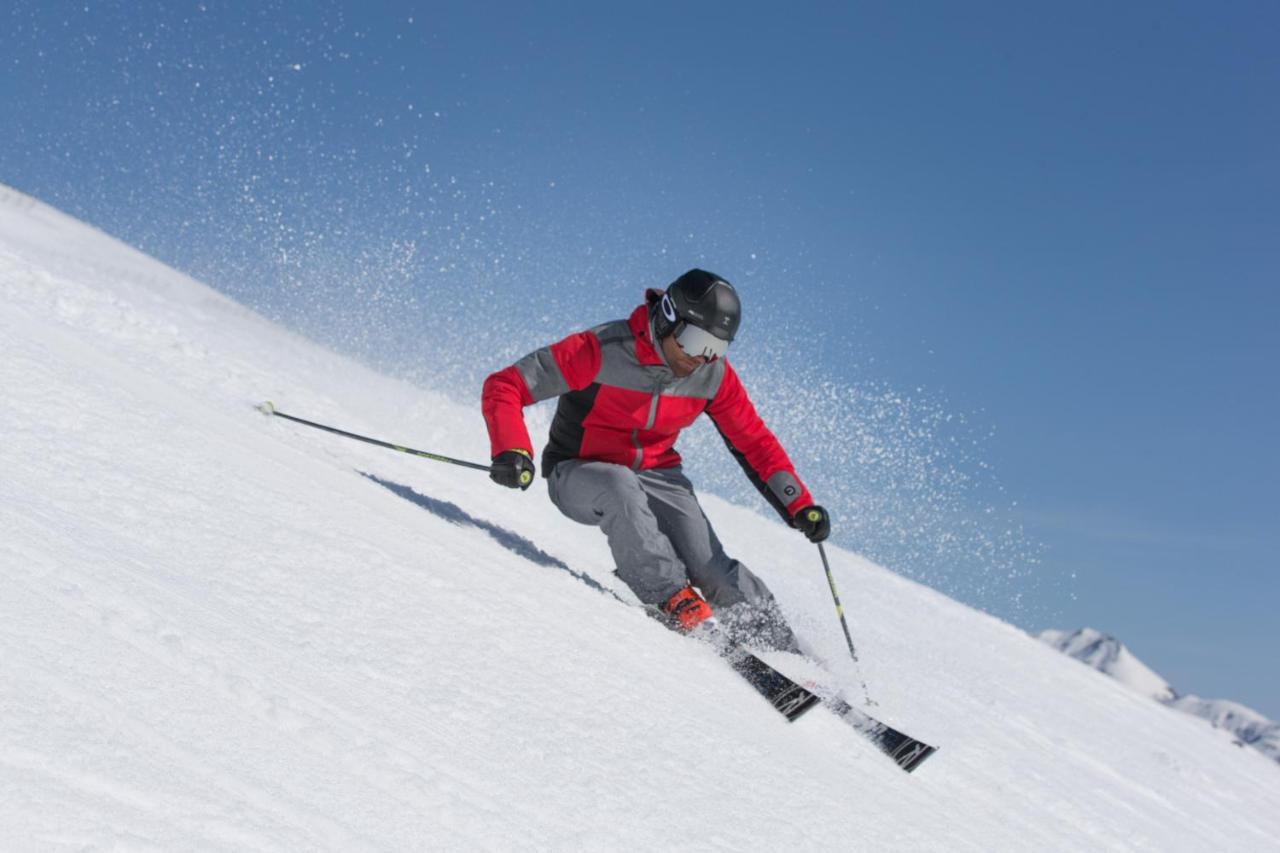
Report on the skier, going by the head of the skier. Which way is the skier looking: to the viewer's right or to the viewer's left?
to the viewer's right

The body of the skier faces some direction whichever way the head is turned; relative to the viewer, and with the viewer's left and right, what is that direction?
facing the viewer and to the right of the viewer
